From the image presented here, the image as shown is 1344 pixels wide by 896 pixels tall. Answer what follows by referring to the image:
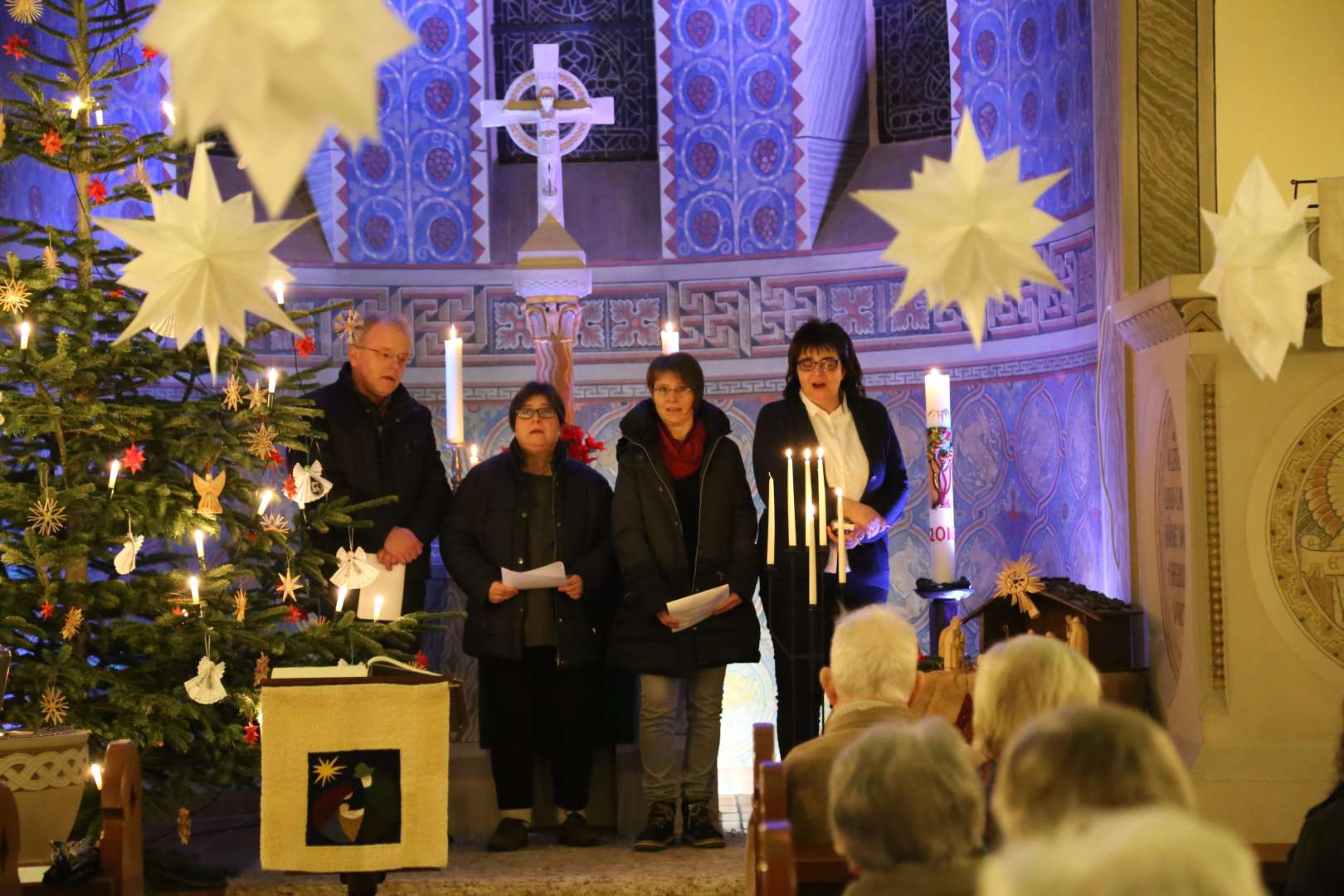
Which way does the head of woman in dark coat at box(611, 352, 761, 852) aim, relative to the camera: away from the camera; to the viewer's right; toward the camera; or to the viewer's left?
toward the camera

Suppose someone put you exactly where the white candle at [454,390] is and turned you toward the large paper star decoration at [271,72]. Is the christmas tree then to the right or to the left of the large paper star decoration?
right

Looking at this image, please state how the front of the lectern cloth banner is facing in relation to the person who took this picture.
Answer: facing the viewer

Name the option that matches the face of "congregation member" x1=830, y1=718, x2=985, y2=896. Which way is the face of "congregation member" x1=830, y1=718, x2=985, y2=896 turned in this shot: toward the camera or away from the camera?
away from the camera

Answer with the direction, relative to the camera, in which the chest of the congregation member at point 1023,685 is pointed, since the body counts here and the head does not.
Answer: away from the camera

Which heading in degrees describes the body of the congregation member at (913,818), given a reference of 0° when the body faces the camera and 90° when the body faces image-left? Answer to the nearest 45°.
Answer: approximately 180°

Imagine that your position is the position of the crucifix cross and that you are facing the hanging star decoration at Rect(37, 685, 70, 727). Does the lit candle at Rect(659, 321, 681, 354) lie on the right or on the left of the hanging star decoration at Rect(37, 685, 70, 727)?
left

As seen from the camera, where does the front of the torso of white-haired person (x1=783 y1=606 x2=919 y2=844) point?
away from the camera

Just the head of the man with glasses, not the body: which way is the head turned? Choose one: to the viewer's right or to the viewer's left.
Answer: to the viewer's right

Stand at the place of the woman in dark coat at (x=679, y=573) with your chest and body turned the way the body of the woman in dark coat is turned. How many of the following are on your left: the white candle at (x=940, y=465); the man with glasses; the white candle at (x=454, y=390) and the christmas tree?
1

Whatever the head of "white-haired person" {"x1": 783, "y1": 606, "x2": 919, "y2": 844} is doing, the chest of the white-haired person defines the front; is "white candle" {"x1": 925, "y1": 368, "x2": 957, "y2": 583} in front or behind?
in front

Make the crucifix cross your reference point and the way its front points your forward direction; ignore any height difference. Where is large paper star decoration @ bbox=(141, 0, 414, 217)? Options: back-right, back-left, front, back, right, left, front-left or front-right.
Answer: front

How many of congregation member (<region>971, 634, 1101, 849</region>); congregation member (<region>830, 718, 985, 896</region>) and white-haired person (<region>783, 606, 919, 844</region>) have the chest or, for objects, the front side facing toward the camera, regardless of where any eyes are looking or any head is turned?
0

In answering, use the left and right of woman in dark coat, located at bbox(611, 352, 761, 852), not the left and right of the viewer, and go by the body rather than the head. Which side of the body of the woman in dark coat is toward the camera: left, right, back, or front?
front

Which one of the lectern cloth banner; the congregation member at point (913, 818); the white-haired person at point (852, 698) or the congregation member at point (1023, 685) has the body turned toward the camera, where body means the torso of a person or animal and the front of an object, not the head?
the lectern cloth banner

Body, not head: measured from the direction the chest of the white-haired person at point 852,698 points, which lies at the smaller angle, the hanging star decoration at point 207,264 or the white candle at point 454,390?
the white candle

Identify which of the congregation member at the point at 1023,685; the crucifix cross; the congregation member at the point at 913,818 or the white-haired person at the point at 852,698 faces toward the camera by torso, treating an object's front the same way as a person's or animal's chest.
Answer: the crucifix cross

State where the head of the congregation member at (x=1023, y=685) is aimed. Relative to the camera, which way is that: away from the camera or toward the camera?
away from the camera
